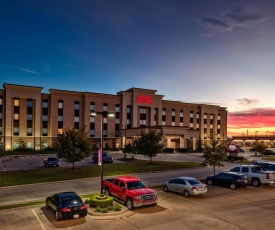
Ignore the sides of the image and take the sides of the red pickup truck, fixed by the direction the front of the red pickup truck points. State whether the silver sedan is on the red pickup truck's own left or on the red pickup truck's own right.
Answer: on the red pickup truck's own left

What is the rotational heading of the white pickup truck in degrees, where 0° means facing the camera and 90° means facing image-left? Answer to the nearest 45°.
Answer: approximately 135°

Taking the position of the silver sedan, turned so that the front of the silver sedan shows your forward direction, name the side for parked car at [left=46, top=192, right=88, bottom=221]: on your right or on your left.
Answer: on your left
